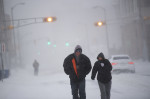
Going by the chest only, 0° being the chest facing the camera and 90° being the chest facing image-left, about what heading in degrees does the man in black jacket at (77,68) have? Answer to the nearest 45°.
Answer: approximately 0°

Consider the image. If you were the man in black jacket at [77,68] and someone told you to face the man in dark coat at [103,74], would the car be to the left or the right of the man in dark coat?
left

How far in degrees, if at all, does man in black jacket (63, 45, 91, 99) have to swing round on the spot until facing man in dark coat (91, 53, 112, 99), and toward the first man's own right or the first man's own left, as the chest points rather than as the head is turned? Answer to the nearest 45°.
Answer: approximately 135° to the first man's own left

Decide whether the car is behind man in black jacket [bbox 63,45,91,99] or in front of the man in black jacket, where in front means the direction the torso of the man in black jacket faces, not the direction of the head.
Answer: behind
